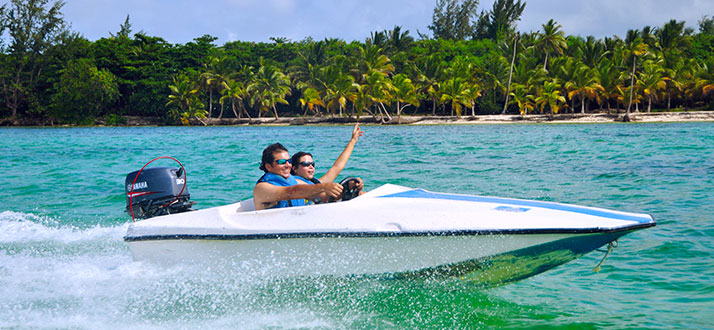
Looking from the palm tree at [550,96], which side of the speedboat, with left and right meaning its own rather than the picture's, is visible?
left

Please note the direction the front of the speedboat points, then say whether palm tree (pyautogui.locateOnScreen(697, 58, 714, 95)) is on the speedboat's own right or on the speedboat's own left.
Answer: on the speedboat's own left

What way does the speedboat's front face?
to the viewer's right

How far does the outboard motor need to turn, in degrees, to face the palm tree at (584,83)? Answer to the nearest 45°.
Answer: approximately 45° to its left

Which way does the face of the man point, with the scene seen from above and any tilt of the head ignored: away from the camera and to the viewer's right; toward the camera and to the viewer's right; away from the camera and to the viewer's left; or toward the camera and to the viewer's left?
toward the camera and to the viewer's right

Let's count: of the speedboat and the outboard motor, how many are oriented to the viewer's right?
2

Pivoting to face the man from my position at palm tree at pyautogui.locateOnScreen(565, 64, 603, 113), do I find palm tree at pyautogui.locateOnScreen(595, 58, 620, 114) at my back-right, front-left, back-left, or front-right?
back-left

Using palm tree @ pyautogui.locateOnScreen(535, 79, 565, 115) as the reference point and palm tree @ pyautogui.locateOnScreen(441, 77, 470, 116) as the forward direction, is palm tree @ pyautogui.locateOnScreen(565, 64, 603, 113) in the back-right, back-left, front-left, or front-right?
back-right

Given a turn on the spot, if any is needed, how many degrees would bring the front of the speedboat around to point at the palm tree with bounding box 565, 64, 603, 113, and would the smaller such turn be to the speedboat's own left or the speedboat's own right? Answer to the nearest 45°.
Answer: approximately 90° to the speedboat's own left

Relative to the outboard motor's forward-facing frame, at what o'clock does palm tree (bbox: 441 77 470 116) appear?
The palm tree is roughly at 10 o'clock from the outboard motor.

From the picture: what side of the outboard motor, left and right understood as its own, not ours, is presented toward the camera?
right
